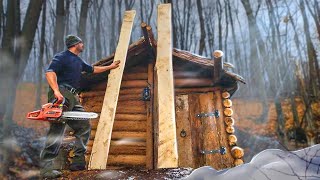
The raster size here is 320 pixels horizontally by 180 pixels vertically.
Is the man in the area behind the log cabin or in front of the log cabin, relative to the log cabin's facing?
in front

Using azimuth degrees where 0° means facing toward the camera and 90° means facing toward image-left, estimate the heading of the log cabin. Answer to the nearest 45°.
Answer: approximately 0°

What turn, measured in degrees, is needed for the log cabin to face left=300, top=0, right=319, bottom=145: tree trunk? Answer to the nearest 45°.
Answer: approximately 135° to its left

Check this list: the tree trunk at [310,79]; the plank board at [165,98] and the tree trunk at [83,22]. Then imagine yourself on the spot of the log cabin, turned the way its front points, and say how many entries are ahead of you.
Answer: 1

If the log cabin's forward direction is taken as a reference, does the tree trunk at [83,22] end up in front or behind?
behind

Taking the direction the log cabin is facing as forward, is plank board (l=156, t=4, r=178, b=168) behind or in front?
in front

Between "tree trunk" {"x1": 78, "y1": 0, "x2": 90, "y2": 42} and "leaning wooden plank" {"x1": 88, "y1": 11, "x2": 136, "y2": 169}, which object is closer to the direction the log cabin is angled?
the leaning wooden plank

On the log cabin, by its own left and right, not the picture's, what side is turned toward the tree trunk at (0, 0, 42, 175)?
right

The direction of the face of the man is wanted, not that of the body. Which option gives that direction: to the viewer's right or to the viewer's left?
to the viewer's right

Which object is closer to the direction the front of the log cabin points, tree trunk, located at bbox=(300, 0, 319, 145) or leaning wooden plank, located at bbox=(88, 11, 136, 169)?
the leaning wooden plank
